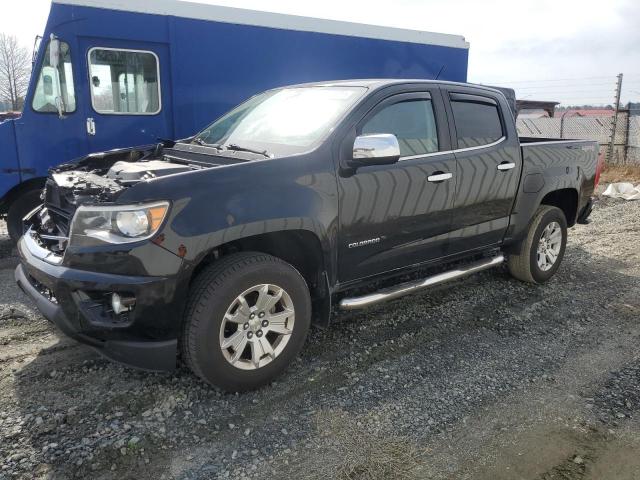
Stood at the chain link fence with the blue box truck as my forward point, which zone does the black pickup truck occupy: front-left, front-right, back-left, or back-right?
front-left

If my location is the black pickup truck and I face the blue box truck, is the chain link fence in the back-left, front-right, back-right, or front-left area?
front-right

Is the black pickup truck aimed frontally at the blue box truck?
no

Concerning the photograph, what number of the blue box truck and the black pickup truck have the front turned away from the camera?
0

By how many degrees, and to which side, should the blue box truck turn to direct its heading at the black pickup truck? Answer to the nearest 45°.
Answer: approximately 90° to its left

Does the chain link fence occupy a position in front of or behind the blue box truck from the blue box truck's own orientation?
behind

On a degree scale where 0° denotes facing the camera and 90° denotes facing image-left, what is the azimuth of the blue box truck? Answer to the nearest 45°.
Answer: approximately 90°

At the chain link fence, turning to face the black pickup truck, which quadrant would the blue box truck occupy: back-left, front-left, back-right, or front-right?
front-right

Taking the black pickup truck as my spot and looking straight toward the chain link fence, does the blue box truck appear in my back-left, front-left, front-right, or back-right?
front-left

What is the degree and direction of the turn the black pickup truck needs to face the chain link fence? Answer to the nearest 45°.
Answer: approximately 180°

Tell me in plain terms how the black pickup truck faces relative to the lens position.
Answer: facing the viewer and to the left of the viewer
